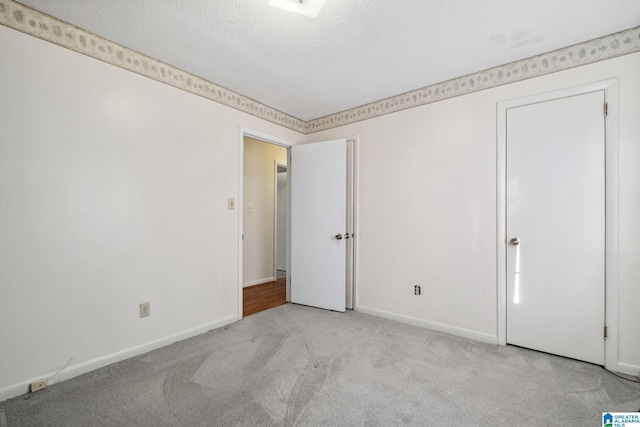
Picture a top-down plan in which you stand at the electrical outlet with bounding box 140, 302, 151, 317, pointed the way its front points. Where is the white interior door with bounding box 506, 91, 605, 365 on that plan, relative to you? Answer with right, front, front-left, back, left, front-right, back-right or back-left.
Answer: front-left

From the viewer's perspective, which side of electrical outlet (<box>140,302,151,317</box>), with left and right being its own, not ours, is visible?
front

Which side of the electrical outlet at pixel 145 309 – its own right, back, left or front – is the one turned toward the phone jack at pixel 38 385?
right

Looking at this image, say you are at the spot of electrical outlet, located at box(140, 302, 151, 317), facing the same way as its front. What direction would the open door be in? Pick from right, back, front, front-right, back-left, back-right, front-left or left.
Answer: left

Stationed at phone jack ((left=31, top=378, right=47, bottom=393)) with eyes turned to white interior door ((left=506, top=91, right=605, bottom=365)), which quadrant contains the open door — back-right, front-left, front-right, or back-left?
front-left

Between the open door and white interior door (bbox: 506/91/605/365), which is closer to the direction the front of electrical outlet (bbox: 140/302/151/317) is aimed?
the white interior door
